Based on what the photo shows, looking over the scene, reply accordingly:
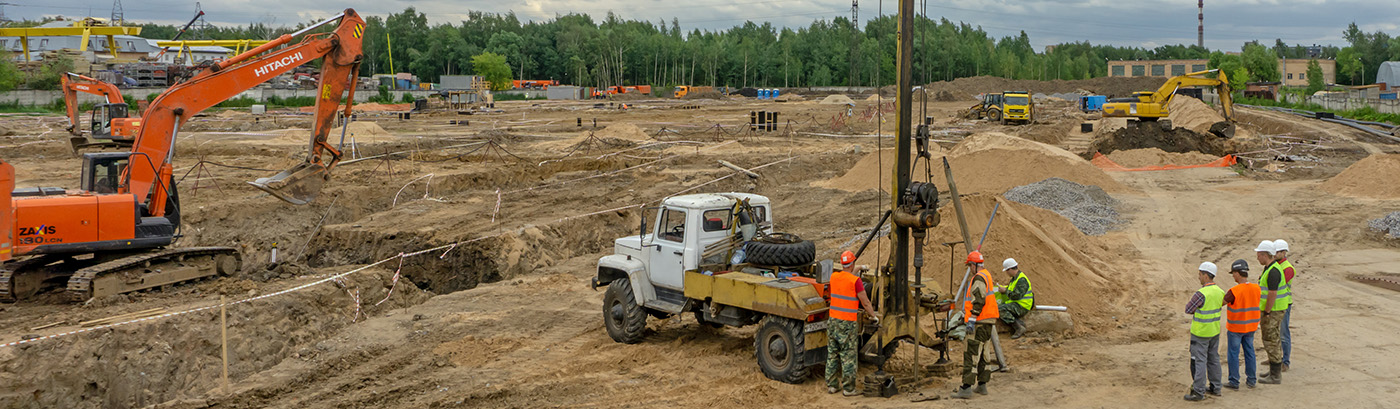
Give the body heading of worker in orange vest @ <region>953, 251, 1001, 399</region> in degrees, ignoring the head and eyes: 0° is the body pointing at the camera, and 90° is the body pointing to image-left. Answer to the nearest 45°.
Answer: approximately 90°

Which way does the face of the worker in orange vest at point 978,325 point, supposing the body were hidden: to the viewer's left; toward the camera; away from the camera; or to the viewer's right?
to the viewer's left

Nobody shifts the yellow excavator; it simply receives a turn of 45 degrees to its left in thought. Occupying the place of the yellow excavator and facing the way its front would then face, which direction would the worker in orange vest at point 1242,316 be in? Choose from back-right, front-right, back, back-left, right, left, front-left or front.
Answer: back-right

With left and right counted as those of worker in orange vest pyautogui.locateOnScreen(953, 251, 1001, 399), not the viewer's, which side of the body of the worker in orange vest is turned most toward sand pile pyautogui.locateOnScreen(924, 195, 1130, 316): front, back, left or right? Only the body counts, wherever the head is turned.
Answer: right

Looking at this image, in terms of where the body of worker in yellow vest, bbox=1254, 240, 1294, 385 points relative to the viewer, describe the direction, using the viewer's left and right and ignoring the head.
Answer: facing to the left of the viewer

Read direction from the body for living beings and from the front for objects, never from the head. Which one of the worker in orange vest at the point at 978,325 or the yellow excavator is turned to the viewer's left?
the worker in orange vest

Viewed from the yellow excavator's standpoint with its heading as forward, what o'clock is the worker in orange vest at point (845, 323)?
The worker in orange vest is roughly at 3 o'clock from the yellow excavator.

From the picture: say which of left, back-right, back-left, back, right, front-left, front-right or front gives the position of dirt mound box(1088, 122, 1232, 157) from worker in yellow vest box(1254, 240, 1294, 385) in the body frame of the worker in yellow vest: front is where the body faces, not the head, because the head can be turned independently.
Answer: right

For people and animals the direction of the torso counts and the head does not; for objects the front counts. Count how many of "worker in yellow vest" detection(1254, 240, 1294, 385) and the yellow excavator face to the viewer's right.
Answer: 1

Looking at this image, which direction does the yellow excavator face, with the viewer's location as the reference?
facing to the right of the viewer

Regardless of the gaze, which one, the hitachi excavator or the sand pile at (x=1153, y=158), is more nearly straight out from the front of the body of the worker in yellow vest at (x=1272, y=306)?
the hitachi excavator

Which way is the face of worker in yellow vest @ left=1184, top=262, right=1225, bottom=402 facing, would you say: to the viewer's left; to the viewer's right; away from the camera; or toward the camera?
to the viewer's left

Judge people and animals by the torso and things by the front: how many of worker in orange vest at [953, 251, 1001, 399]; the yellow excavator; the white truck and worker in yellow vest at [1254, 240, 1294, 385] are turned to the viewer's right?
1

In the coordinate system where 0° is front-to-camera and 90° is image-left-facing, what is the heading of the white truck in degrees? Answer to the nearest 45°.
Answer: approximately 135°

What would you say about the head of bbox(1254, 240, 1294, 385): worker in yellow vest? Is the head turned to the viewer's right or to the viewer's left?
to the viewer's left
